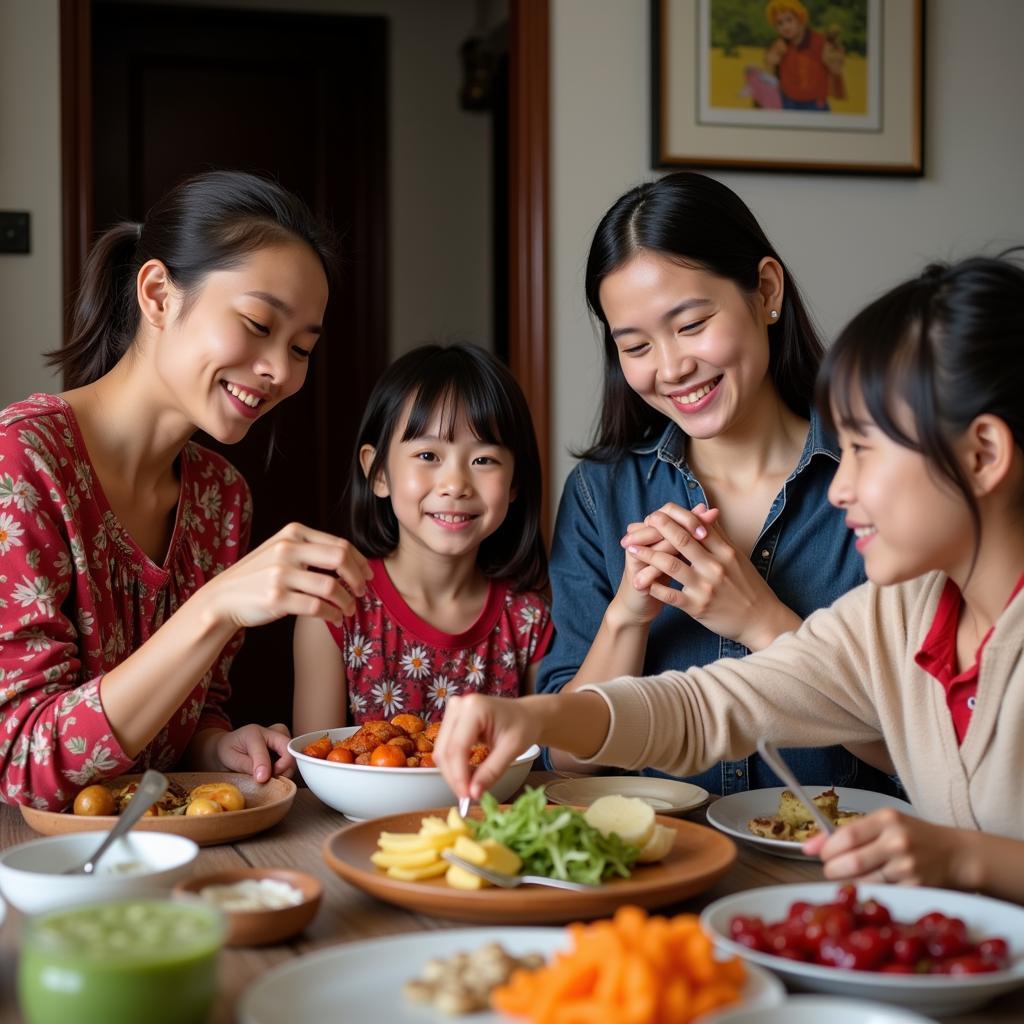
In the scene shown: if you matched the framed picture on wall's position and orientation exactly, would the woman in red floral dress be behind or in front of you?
in front

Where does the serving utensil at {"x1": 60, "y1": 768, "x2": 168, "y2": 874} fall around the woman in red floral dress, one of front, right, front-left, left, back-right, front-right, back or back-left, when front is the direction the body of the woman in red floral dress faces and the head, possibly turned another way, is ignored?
front-right

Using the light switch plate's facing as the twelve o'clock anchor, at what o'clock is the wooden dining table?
The wooden dining table is roughly at 12 o'clock from the light switch plate.

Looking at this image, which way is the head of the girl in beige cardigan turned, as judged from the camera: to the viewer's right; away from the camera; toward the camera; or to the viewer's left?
to the viewer's left

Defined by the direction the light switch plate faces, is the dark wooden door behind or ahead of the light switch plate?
behind

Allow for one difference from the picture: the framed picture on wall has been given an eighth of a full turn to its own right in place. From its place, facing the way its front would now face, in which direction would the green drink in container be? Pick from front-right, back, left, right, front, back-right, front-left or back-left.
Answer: front-left

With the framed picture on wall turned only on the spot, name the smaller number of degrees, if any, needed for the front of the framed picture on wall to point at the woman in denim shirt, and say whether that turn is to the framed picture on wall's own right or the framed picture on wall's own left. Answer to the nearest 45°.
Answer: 0° — it already faces them

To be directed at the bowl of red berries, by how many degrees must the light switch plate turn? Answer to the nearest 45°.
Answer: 0° — it already faces it

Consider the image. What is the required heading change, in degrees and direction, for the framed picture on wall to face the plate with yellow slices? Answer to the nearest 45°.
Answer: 0° — it already faces it

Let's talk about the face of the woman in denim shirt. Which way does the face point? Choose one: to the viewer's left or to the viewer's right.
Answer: to the viewer's left

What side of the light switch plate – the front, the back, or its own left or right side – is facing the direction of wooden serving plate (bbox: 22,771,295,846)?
front

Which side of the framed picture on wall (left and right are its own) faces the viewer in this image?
front

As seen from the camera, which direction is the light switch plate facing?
toward the camera

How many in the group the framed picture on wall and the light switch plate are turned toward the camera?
2

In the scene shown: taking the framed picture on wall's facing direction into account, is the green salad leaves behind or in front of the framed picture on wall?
in front

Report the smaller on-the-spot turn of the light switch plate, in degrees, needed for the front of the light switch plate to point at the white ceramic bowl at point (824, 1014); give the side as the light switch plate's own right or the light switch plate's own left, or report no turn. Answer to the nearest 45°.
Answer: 0° — it already faces it

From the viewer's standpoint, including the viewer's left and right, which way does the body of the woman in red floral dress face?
facing the viewer and to the right of the viewer
